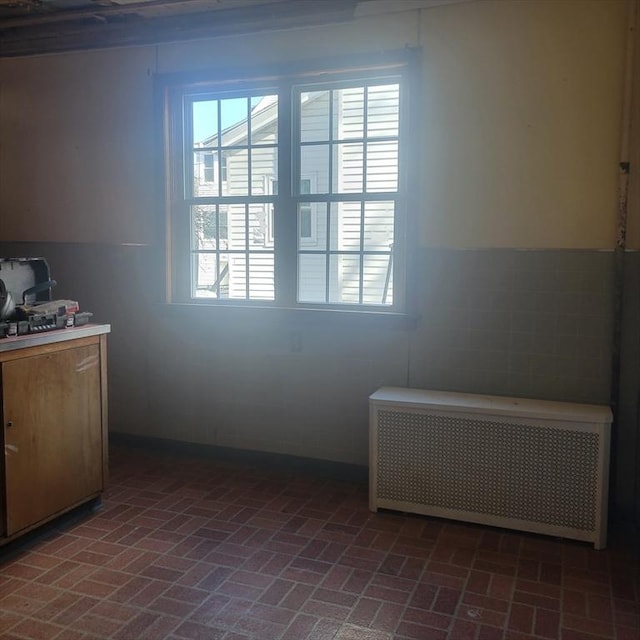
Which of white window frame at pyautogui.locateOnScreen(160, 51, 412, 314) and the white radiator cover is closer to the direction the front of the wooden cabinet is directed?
the white radiator cover

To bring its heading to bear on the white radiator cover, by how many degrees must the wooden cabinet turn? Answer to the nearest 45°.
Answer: approximately 45° to its left

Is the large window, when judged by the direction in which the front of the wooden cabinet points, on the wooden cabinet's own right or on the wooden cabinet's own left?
on the wooden cabinet's own left

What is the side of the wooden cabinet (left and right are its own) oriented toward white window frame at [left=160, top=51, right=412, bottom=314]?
left

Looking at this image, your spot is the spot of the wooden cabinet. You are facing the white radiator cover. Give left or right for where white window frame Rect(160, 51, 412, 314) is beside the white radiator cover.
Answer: left

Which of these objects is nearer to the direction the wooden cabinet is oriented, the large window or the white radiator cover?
the white radiator cover
